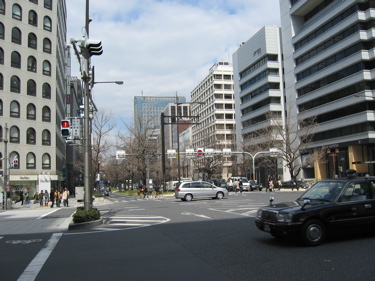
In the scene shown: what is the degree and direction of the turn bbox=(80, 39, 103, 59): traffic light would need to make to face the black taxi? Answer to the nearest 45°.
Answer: approximately 45° to its right

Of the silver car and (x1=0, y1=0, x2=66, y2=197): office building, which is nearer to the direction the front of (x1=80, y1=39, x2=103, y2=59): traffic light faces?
the silver car

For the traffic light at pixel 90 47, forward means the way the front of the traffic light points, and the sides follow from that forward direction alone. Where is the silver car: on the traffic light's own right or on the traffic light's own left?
on the traffic light's own left

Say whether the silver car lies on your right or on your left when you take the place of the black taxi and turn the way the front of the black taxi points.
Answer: on your right

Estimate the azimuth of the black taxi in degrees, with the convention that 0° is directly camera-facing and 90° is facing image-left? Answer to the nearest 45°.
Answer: approximately 45°

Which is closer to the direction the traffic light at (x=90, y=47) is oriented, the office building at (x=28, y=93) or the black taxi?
the black taxi

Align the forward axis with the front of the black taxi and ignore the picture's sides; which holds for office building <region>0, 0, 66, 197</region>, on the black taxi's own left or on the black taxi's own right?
on the black taxi's own right

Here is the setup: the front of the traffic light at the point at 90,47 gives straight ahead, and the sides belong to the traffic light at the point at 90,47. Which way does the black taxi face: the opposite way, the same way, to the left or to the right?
the opposite way

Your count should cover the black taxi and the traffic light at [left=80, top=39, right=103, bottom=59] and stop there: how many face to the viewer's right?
1

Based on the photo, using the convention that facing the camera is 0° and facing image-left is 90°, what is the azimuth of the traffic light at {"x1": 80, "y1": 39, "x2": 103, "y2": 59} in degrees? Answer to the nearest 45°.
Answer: approximately 270°

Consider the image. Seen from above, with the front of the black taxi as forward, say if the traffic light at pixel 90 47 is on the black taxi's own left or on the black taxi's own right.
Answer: on the black taxi's own right
